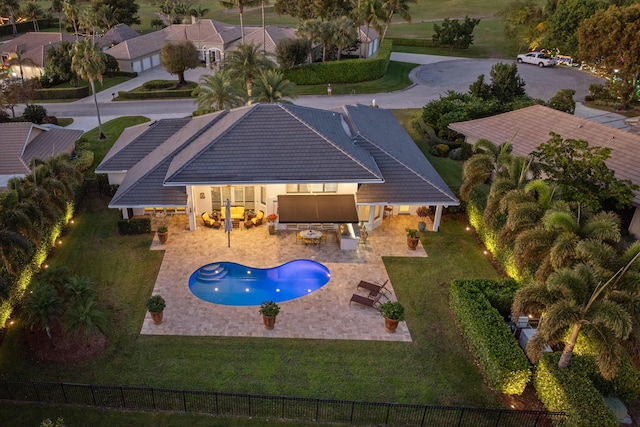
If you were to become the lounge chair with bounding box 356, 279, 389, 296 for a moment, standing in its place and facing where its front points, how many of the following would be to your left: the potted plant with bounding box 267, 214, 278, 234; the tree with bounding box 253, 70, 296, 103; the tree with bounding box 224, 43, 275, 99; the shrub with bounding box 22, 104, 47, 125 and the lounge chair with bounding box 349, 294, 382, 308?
1

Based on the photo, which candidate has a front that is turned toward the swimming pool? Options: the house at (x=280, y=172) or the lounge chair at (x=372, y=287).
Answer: the lounge chair

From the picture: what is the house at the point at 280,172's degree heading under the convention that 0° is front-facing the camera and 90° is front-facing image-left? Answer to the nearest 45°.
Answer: approximately 180°

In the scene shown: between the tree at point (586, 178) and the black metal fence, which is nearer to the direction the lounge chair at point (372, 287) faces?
the black metal fence

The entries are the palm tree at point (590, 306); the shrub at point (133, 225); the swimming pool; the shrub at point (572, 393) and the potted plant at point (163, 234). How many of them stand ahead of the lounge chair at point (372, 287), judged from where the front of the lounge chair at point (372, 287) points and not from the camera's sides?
3

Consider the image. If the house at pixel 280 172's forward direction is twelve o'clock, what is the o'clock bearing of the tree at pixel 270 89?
The tree is roughly at 12 o'clock from the house.

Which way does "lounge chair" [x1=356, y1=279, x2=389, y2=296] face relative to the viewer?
to the viewer's left

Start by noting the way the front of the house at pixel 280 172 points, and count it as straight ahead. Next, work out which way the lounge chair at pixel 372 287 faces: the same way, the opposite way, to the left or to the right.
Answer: to the left

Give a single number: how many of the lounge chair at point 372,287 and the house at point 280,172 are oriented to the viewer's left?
1

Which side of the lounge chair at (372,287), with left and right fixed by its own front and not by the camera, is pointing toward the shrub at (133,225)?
front

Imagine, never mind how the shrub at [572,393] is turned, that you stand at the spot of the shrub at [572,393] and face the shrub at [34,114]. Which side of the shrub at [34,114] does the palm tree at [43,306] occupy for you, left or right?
left

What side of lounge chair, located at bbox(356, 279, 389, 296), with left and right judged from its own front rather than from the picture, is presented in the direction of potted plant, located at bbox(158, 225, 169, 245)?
front

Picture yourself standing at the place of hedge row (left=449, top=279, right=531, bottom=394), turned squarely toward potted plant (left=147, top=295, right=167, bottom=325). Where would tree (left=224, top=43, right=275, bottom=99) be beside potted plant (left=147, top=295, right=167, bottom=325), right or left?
right

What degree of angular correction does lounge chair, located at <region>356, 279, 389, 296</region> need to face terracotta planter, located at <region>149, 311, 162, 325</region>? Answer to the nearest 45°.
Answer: approximately 45° to its left
